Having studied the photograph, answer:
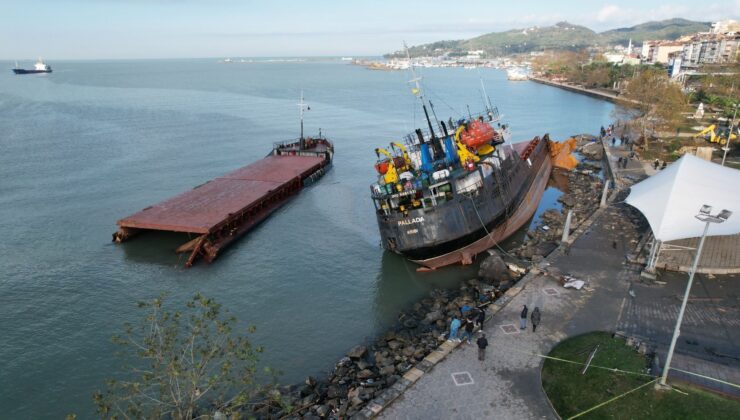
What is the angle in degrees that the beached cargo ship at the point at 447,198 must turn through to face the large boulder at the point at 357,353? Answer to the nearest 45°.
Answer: approximately 135° to its right

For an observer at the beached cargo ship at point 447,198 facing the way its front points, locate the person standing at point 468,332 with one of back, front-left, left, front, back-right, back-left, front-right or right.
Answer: back-right

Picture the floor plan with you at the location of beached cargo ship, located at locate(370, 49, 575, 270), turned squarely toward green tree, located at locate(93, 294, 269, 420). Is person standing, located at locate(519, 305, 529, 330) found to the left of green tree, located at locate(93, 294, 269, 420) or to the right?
left

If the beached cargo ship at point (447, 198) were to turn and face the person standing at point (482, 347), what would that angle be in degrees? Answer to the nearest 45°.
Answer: approximately 135° to its right

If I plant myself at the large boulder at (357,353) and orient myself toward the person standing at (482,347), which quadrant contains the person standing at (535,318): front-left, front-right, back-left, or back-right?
front-left

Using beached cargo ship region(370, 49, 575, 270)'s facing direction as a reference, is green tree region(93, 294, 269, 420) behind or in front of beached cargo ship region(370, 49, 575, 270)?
behind

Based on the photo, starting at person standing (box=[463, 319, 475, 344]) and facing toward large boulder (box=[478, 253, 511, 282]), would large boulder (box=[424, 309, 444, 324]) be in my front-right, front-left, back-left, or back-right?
front-left

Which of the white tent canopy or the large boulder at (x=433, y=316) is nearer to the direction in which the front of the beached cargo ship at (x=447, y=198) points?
the white tent canopy

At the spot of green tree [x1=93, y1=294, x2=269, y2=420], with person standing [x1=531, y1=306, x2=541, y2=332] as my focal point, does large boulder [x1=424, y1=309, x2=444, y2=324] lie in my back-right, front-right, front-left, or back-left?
front-left

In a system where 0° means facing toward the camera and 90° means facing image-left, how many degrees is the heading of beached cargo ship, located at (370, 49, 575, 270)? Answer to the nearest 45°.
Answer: approximately 225°

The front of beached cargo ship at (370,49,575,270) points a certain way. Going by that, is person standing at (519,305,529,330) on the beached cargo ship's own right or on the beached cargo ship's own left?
on the beached cargo ship's own right

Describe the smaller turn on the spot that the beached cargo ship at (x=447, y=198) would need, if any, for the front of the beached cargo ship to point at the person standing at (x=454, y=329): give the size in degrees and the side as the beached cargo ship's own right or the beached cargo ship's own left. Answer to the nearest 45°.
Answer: approximately 135° to the beached cargo ship's own right

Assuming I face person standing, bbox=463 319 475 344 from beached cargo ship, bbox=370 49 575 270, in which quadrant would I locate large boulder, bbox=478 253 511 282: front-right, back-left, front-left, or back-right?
front-left

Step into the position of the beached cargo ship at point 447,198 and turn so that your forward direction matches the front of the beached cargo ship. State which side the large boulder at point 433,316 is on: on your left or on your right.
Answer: on your right
